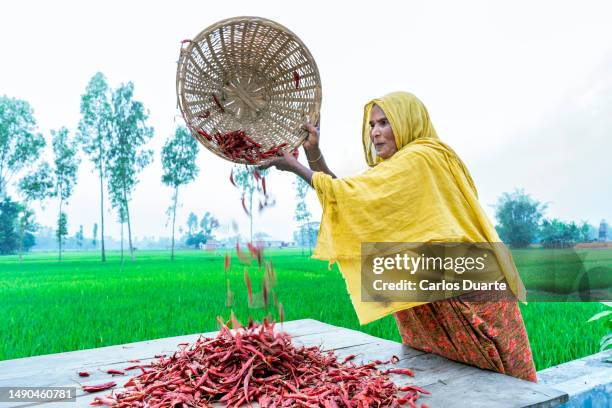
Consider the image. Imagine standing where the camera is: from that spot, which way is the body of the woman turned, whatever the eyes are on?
to the viewer's left

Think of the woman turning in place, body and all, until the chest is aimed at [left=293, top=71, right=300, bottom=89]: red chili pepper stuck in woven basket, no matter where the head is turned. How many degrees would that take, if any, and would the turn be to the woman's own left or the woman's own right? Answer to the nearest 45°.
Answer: approximately 45° to the woman's own right

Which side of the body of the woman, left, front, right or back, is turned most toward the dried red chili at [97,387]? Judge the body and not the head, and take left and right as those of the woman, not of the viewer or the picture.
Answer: front
